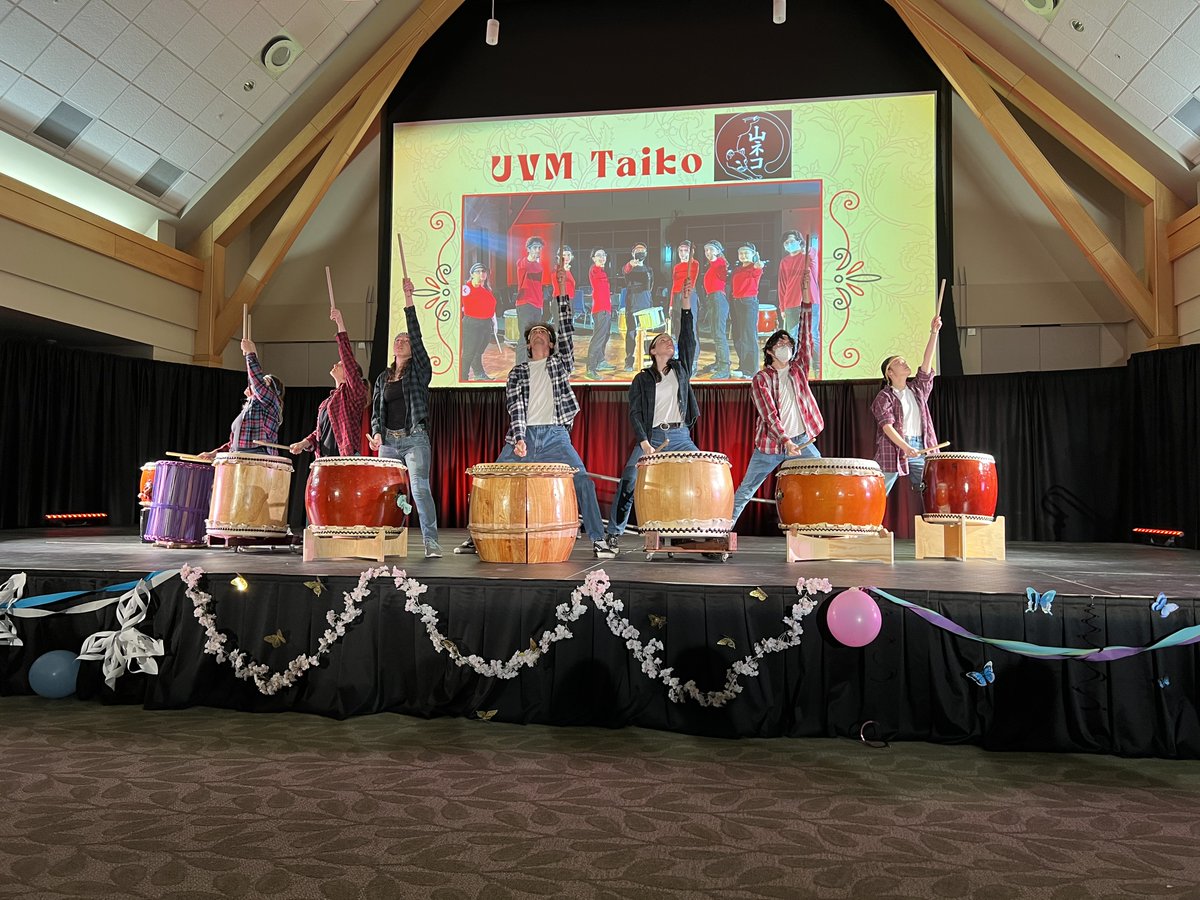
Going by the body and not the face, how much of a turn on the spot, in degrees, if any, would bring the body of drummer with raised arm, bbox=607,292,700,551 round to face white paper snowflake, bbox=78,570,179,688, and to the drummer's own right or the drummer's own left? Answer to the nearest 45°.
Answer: approximately 45° to the drummer's own right

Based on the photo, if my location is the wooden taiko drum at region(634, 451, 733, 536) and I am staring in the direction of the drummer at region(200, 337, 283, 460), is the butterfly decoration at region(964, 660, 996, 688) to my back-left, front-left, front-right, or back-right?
back-left

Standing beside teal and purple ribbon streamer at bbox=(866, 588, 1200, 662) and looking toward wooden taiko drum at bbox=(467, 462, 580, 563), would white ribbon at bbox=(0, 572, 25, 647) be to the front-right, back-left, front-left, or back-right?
front-left

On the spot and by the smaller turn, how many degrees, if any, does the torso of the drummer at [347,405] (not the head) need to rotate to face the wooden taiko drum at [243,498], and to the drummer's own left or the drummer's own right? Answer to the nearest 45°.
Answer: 0° — they already face it

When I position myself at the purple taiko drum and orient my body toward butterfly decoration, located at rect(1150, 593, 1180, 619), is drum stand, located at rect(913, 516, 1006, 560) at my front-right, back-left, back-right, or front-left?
front-left

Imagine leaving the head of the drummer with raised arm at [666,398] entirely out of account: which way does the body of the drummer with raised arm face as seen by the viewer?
toward the camera

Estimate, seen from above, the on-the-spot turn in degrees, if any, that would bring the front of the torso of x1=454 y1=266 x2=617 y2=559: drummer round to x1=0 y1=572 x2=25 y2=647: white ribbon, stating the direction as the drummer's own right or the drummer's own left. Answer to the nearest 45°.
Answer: approximately 45° to the drummer's own right
